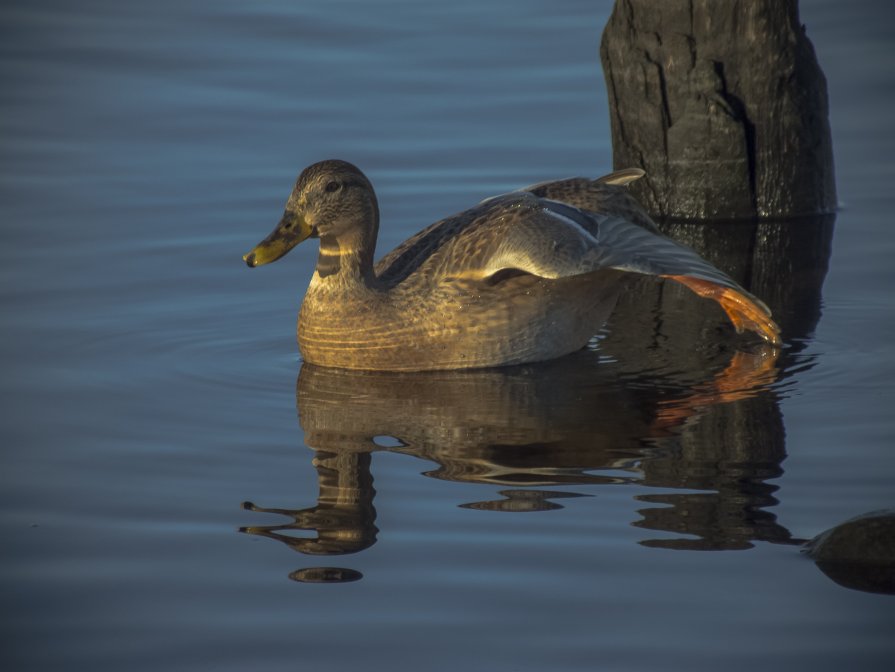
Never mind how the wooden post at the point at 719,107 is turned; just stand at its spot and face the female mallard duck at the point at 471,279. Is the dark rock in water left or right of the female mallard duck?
left

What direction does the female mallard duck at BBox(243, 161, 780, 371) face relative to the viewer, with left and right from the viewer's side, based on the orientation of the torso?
facing to the left of the viewer
